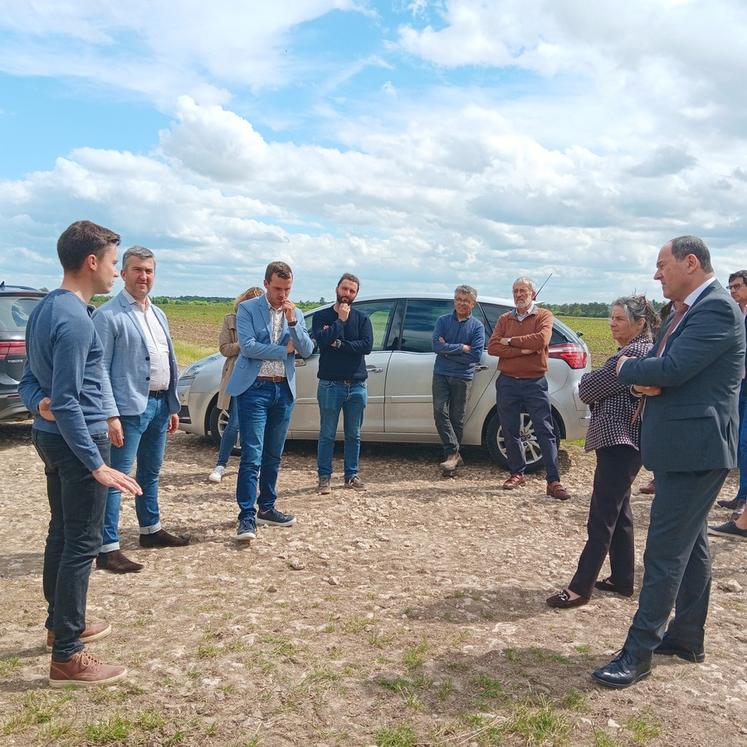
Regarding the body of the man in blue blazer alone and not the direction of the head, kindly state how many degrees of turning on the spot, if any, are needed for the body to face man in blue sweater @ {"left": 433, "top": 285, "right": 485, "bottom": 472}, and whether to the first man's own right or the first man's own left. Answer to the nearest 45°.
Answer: approximately 90° to the first man's own left

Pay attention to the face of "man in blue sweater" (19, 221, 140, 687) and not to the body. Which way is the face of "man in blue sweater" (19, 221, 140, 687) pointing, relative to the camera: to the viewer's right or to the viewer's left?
to the viewer's right

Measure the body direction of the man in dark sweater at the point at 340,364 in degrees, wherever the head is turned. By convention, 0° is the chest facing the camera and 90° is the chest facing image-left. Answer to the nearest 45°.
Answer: approximately 0°

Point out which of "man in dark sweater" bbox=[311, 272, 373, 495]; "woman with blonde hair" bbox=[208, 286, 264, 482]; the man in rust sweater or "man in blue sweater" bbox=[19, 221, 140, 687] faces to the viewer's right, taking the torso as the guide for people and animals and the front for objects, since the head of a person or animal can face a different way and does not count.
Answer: the man in blue sweater

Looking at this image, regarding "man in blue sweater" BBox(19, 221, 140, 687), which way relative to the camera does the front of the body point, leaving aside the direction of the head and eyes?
to the viewer's right

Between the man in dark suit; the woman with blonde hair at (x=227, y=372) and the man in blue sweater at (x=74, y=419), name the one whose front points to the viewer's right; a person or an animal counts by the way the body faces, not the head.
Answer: the man in blue sweater

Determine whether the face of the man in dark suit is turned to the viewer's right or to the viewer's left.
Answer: to the viewer's left

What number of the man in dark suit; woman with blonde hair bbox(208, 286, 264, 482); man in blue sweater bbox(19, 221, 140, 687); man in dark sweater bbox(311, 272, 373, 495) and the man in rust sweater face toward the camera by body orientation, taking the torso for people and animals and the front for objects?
3

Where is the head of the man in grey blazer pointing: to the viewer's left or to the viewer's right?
to the viewer's right

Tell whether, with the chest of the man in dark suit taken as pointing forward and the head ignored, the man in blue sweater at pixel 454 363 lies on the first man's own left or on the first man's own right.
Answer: on the first man's own right
